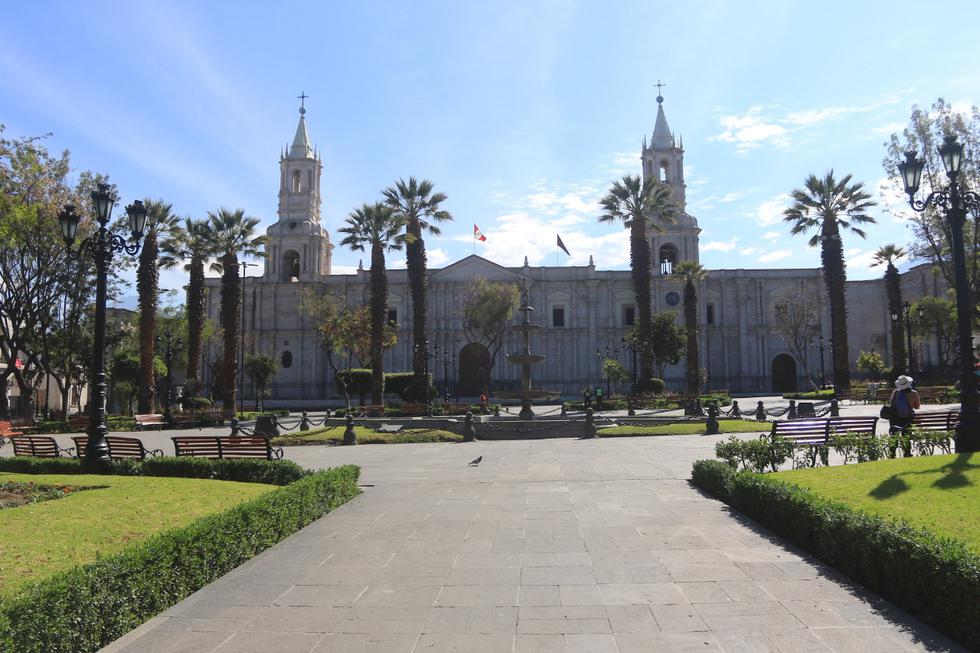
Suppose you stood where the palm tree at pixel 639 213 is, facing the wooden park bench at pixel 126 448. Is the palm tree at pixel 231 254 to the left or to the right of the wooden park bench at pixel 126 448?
right

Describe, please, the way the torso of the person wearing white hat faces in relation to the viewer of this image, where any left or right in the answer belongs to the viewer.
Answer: facing away from the viewer

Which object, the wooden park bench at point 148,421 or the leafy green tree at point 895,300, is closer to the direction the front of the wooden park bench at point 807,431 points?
the leafy green tree

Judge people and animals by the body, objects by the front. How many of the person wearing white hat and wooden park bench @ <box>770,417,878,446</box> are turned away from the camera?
2

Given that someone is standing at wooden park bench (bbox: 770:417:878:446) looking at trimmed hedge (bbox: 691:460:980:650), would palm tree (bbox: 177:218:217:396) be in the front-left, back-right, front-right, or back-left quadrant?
back-right

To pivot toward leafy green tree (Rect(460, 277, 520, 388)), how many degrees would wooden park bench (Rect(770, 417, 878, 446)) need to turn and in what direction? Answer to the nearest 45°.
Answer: approximately 45° to its left

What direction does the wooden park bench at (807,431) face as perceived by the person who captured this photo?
facing away from the viewer

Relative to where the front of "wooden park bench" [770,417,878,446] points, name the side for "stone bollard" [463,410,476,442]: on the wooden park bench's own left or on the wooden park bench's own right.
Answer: on the wooden park bench's own left
